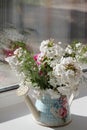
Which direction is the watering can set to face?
to the viewer's left
